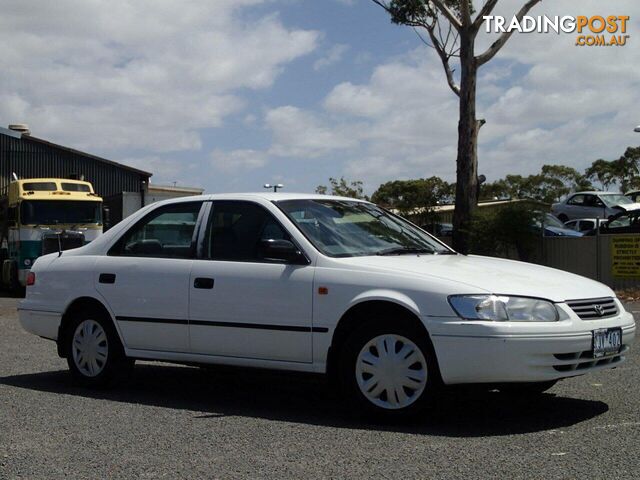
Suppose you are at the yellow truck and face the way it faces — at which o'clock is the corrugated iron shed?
The corrugated iron shed is roughly at 6 o'clock from the yellow truck.

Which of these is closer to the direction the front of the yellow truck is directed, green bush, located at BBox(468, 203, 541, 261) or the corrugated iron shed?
the green bush

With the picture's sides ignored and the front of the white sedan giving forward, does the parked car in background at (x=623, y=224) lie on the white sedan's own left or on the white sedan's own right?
on the white sedan's own left

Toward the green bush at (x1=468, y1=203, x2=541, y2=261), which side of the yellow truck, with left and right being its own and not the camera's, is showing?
left

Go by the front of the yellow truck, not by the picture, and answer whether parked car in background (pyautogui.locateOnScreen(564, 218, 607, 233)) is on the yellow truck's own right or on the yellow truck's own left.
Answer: on the yellow truck's own left

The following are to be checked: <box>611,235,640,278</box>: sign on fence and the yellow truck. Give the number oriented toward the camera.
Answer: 2

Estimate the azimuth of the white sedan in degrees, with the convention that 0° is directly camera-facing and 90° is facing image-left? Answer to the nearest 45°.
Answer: approximately 315°

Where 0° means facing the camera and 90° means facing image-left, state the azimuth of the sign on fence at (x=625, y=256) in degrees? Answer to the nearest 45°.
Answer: approximately 0°
